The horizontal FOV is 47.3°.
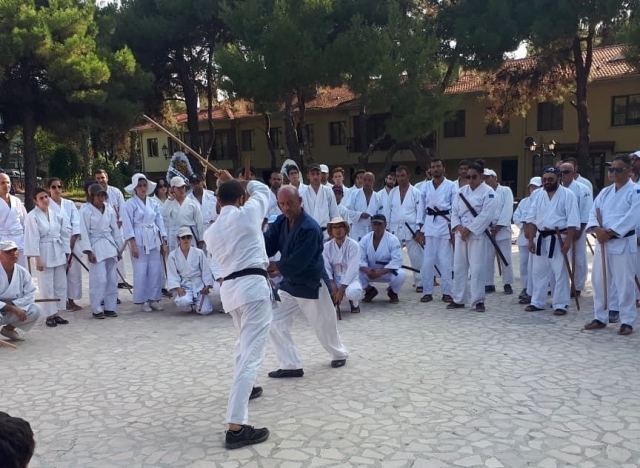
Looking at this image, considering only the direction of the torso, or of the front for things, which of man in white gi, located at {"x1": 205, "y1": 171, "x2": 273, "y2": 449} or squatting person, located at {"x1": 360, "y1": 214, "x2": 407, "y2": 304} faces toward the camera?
the squatting person

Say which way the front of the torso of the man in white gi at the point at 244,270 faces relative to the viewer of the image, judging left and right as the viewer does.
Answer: facing away from the viewer and to the right of the viewer

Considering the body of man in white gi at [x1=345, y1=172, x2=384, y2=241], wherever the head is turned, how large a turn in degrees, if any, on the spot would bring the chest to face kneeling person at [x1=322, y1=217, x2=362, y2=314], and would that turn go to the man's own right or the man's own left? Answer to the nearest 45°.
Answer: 0° — they already face them

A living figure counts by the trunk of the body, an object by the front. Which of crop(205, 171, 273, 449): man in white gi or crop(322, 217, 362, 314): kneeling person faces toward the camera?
the kneeling person

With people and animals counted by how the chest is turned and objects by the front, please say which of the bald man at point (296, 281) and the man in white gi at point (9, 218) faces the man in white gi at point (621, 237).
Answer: the man in white gi at point (9, 218)

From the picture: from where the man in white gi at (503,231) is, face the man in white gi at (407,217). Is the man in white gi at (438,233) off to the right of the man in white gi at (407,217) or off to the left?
left

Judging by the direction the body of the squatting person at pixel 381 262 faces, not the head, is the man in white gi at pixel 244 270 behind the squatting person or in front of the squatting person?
in front

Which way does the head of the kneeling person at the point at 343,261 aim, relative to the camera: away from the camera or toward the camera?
toward the camera

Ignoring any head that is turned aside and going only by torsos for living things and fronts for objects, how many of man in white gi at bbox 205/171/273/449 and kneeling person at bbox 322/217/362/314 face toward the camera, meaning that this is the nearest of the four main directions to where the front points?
1

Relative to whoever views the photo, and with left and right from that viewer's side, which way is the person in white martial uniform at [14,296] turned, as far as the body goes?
facing the viewer and to the right of the viewer

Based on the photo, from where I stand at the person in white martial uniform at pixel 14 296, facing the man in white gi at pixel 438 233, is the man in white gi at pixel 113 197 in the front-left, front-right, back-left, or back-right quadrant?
front-left

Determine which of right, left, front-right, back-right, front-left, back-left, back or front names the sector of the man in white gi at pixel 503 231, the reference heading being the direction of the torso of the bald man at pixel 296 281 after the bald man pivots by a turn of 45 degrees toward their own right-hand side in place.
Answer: back-right

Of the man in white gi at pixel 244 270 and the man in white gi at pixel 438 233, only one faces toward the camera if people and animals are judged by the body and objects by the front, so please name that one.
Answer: the man in white gi at pixel 438 233

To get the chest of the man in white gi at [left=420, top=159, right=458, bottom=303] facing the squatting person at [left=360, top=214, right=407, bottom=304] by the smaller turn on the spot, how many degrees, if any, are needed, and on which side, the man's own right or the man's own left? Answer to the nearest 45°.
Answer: approximately 90° to the man's own right

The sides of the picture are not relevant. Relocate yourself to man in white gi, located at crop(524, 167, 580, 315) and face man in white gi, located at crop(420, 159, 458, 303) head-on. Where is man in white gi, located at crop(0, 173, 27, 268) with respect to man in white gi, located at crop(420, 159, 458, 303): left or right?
left

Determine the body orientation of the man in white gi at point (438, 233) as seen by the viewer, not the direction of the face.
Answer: toward the camera

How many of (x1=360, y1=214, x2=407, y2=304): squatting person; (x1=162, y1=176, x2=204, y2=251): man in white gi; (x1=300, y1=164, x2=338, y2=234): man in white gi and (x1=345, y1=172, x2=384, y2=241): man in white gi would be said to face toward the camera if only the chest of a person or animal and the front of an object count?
4

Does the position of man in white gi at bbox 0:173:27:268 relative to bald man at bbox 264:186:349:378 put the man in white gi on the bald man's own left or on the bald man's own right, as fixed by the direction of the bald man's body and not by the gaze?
on the bald man's own right

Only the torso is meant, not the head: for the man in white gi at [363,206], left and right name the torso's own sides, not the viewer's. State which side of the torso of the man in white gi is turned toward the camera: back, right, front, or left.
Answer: front
